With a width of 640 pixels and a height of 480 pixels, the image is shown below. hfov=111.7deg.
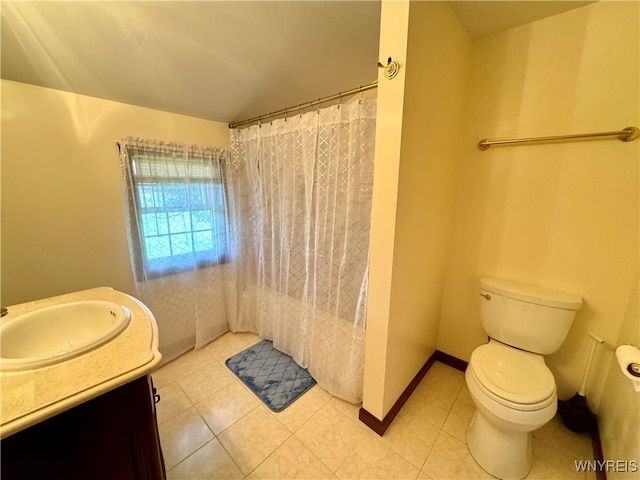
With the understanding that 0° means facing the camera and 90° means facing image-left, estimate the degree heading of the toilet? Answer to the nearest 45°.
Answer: approximately 0°

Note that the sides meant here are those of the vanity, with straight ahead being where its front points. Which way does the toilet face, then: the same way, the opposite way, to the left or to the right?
the opposite way

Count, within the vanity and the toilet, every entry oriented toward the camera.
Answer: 1

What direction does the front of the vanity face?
to the viewer's right

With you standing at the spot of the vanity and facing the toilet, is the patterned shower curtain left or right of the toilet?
left
